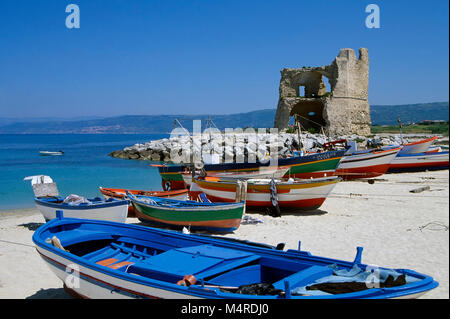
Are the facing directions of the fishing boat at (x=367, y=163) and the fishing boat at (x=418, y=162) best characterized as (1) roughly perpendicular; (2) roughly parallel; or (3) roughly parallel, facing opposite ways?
roughly parallel

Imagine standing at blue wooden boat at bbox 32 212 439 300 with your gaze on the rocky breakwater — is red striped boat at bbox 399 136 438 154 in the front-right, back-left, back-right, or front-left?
front-right

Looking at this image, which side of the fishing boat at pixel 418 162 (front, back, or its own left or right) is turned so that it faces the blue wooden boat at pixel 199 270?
right

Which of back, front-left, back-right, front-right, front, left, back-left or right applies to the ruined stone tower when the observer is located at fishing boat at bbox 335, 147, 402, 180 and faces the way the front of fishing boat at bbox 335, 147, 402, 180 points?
left

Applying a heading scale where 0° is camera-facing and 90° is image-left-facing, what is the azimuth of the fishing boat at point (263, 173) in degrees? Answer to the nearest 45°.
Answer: approximately 270°

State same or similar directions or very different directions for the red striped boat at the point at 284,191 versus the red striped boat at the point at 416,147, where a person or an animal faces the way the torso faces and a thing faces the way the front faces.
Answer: same or similar directions

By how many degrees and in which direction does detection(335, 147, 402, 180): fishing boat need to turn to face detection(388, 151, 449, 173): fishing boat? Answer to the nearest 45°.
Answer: approximately 45° to its left

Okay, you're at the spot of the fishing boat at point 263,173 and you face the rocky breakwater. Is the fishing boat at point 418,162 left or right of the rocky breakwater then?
right
